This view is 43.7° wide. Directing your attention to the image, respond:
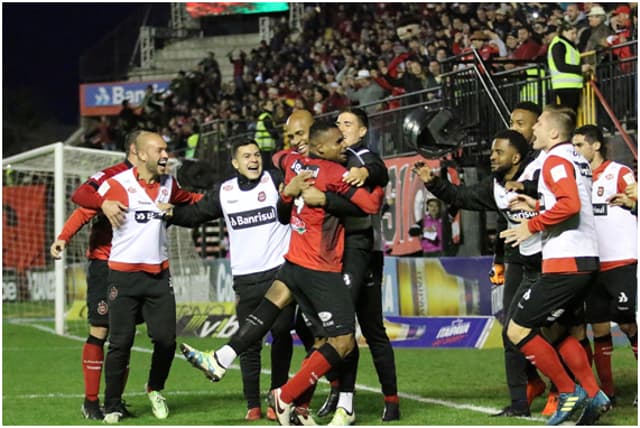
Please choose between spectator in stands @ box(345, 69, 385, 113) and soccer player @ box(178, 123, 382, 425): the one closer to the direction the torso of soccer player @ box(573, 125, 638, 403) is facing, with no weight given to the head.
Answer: the soccer player

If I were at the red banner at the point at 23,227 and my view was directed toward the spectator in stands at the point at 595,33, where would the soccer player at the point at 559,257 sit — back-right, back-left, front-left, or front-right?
front-right

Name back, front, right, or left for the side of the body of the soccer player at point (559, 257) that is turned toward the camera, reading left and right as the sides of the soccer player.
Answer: left

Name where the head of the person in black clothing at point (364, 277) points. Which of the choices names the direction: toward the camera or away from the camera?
toward the camera

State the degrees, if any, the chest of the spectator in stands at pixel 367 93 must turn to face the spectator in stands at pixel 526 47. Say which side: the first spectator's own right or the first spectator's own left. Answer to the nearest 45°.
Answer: approximately 90° to the first spectator's own left

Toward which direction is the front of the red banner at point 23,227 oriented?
toward the camera

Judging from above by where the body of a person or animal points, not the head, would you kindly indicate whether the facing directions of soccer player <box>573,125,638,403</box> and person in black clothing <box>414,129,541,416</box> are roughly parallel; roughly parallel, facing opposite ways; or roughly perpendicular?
roughly parallel

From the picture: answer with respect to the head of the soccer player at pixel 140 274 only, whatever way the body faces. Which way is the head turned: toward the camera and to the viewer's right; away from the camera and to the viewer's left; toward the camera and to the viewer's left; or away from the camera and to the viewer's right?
toward the camera and to the viewer's right

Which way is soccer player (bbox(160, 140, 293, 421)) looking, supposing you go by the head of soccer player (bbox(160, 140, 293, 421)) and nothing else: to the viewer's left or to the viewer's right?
to the viewer's right

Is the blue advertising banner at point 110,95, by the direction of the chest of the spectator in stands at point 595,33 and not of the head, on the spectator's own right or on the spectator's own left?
on the spectator's own right

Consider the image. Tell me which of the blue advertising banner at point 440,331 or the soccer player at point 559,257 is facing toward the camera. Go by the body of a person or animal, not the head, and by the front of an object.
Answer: the blue advertising banner
